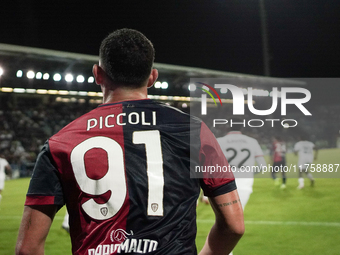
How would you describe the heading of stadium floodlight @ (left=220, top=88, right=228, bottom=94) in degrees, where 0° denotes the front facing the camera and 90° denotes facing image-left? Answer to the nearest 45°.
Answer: approximately 0°

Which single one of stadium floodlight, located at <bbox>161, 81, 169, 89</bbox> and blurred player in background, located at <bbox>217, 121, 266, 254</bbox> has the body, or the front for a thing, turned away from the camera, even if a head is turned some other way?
the blurred player in background

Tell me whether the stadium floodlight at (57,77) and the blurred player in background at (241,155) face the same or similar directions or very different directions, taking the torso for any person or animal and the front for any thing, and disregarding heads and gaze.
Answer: very different directions

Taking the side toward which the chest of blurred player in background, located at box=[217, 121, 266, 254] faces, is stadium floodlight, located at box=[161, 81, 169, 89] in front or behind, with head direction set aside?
in front

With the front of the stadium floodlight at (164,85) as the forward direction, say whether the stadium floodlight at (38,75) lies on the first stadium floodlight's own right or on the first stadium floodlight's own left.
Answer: on the first stadium floodlight's own right

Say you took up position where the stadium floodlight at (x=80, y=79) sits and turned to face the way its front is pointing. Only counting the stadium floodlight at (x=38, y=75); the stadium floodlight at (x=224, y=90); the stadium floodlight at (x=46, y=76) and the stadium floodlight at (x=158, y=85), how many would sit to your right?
2
